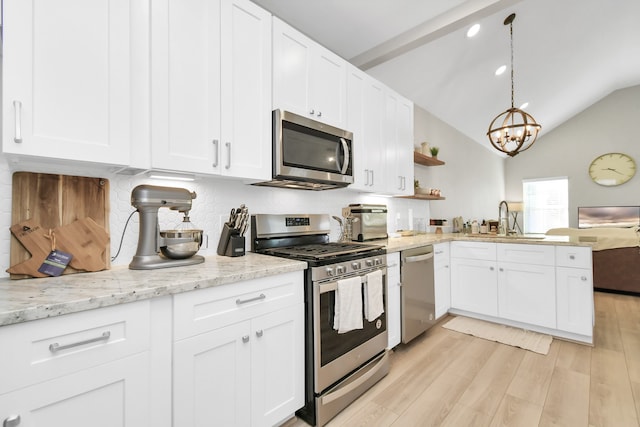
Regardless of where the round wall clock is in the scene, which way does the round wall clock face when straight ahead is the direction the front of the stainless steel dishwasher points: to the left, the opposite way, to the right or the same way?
to the right

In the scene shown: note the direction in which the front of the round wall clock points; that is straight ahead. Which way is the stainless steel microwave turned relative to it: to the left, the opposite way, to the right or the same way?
to the left

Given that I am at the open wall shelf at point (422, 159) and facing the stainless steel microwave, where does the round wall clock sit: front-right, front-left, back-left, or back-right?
back-left

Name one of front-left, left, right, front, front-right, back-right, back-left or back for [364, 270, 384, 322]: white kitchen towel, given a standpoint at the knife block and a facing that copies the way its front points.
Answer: front-left

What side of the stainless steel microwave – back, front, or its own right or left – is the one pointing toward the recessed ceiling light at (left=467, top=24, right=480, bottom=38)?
left

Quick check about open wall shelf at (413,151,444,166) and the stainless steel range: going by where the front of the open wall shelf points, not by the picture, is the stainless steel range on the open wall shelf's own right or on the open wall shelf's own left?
on the open wall shelf's own right

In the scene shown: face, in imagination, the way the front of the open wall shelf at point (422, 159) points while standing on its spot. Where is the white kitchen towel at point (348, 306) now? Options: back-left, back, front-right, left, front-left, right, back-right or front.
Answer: front-right

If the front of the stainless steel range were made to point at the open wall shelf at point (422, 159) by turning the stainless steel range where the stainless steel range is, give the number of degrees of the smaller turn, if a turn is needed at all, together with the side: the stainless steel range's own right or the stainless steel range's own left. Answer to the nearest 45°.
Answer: approximately 90° to the stainless steel range's own left
